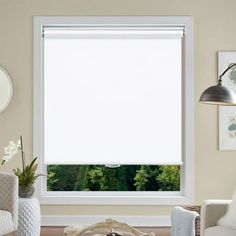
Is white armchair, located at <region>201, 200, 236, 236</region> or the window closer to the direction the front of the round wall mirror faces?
the white armchair

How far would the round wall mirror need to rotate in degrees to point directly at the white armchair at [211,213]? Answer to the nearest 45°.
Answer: approximately 45° to its left

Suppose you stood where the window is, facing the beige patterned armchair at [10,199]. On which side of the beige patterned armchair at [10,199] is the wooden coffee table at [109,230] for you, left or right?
left

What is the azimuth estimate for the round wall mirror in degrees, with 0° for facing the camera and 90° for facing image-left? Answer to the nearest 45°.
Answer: approximately 0°

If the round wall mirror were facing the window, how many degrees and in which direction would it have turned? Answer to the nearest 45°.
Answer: approximately 90° to its left

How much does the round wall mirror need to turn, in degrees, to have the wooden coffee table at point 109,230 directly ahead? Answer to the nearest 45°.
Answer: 0° — it already faces it

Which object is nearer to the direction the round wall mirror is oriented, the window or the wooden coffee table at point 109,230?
the wooden coffee table
